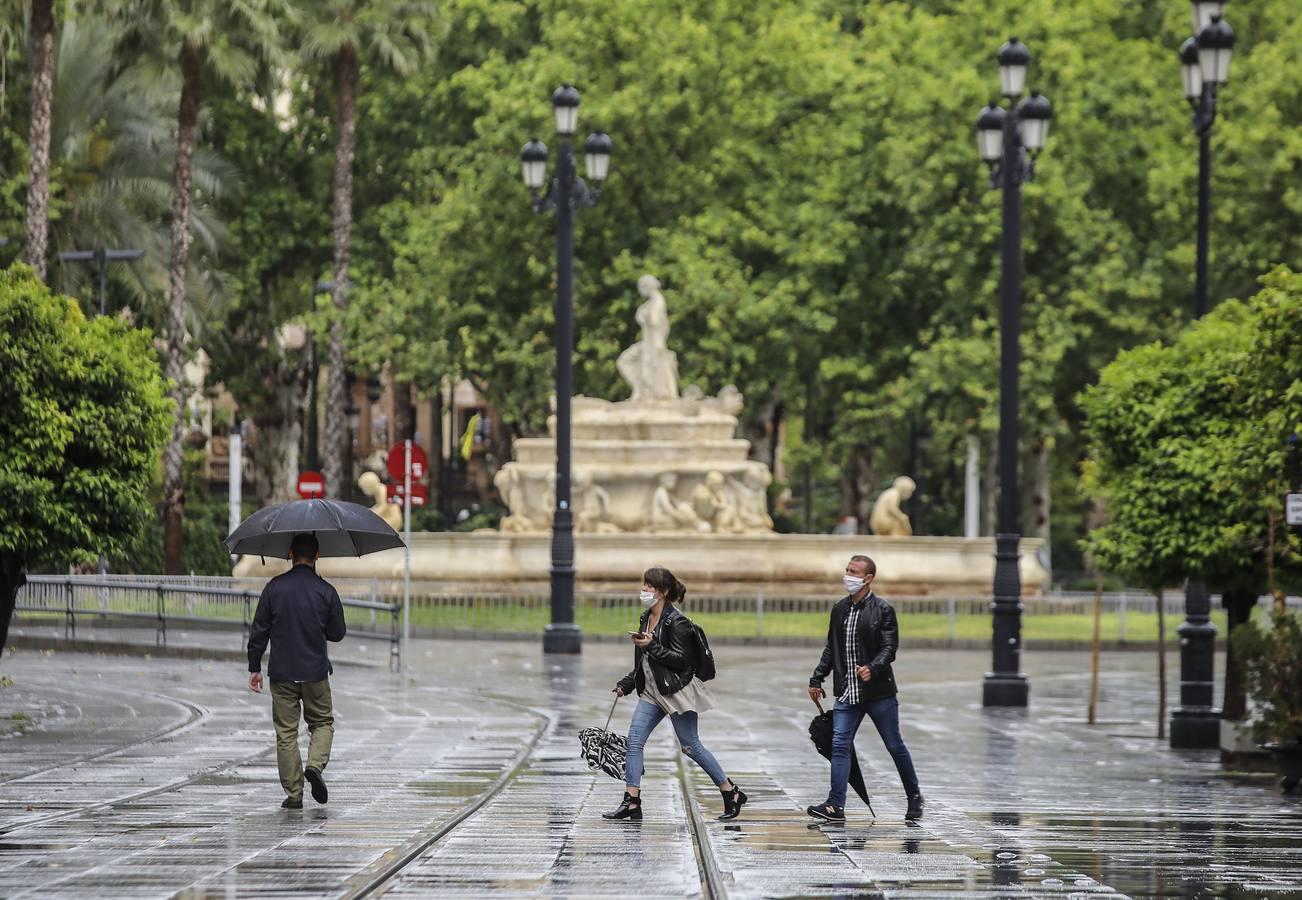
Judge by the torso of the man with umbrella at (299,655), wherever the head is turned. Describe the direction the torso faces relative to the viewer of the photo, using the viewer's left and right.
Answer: facing away from the viewer

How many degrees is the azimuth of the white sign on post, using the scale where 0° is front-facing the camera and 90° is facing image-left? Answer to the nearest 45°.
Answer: approximately 0°

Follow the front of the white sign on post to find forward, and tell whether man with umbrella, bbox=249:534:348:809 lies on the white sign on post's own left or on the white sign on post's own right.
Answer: on the white sign on post's own right

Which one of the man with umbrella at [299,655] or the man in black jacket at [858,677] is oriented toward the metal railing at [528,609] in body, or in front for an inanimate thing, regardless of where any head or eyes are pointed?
the man with umbrella

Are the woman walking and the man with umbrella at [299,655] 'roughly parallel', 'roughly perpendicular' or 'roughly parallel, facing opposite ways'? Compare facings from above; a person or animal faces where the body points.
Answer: roughly perpendicular

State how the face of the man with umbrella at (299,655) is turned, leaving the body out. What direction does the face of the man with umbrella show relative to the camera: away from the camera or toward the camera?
away from the camera

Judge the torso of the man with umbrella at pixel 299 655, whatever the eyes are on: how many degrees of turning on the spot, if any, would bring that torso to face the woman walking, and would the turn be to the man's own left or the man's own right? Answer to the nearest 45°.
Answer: approximately 90° to the man's own right

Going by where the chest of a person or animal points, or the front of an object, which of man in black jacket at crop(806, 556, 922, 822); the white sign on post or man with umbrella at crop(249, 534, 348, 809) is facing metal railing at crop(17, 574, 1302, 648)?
the man with umbrella

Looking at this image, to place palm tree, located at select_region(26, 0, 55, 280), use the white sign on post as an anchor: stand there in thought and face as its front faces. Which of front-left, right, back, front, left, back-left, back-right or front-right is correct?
back-right

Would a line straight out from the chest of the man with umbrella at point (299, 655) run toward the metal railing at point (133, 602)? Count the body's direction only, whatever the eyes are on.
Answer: yes
